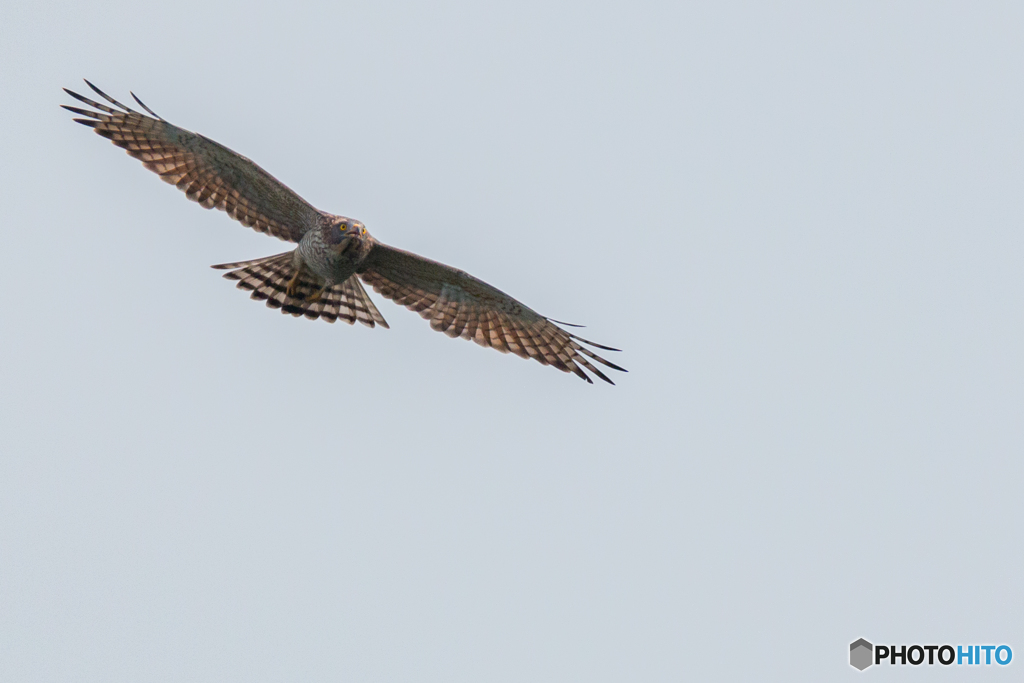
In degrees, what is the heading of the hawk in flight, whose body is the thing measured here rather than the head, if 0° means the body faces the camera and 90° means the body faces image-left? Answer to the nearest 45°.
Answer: approximately 0°
